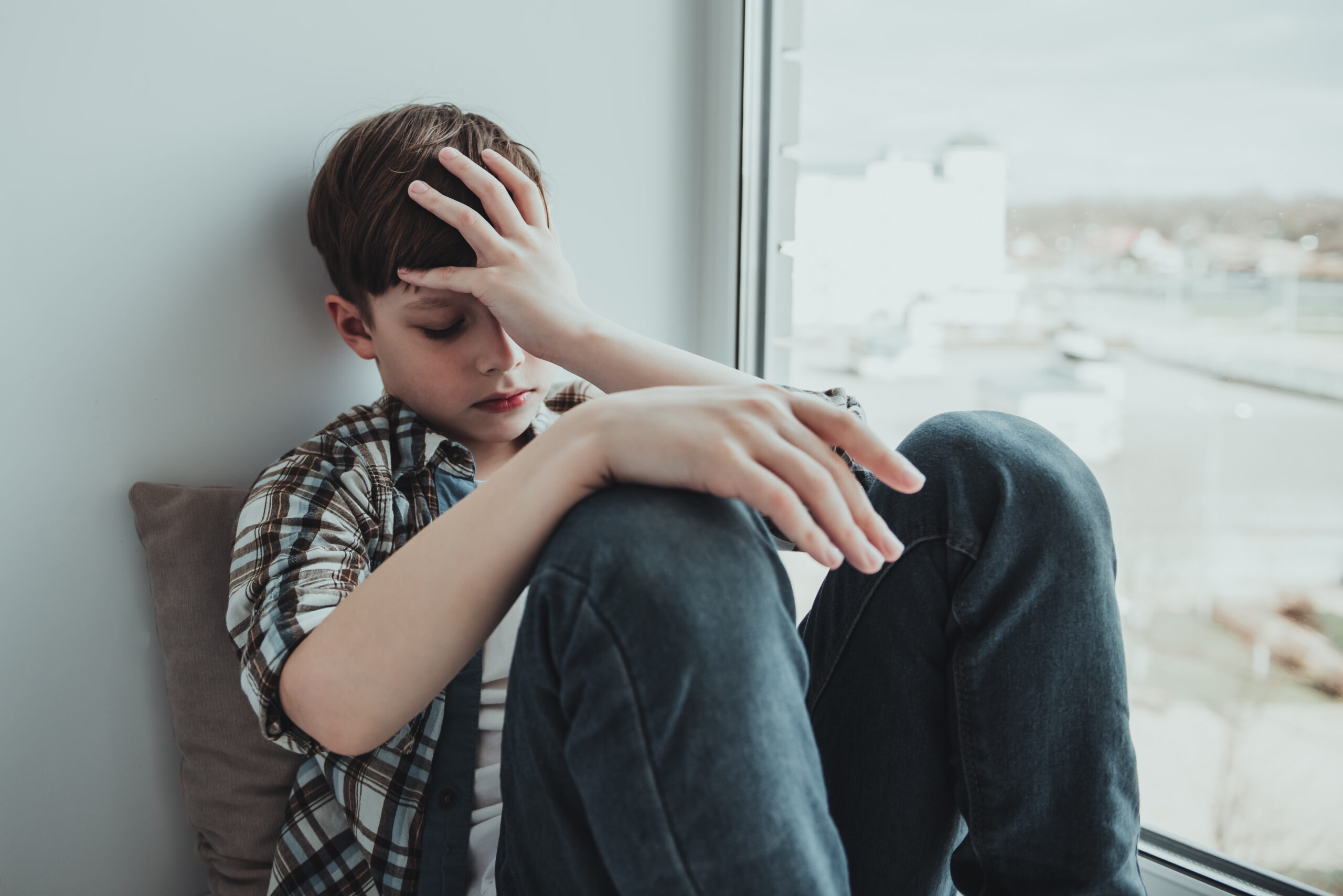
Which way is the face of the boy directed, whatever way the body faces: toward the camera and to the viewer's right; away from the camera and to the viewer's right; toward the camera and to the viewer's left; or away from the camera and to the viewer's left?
toward the camera and to the viewer's right

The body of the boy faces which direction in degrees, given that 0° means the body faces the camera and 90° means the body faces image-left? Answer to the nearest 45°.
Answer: approximately 315°
